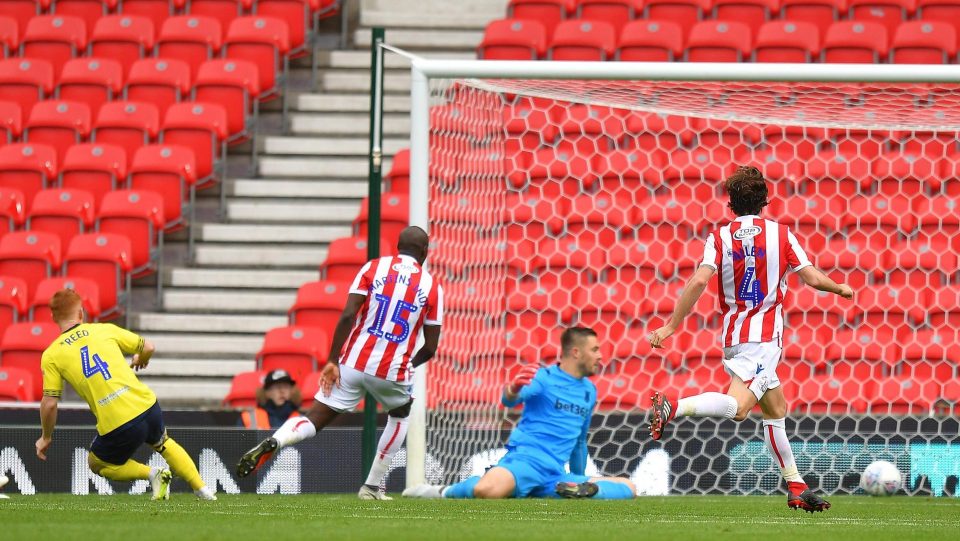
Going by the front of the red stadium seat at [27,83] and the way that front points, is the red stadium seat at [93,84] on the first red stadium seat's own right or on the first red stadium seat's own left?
on the first red stadium seat's own left

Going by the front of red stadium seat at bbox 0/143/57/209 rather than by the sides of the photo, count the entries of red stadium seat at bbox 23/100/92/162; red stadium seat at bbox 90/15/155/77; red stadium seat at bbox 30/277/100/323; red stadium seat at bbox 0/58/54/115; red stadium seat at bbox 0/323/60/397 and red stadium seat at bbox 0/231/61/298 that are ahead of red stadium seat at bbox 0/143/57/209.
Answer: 3

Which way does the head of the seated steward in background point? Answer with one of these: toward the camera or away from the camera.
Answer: toward the camera

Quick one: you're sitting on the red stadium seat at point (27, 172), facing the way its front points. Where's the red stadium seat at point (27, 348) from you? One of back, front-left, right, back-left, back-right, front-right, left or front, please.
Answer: front

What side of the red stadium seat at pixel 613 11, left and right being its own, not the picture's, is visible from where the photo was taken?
front

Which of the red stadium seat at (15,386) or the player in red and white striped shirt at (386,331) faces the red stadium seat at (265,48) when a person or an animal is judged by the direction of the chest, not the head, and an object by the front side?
the player in red and white striped shirt

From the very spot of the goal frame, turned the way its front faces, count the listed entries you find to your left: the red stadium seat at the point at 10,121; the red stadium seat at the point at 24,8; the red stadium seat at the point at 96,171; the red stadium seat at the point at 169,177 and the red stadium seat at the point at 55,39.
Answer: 0

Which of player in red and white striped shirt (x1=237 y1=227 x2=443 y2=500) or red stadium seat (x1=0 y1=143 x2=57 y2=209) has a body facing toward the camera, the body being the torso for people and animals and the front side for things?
the red stadium seat

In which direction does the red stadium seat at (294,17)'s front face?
toward the camera

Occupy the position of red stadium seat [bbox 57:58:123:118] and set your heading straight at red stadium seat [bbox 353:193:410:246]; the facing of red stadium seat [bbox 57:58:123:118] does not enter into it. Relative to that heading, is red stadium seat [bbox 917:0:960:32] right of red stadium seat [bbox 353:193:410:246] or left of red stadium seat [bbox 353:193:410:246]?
left

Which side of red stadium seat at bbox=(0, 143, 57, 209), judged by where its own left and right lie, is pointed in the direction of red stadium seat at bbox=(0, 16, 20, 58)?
back

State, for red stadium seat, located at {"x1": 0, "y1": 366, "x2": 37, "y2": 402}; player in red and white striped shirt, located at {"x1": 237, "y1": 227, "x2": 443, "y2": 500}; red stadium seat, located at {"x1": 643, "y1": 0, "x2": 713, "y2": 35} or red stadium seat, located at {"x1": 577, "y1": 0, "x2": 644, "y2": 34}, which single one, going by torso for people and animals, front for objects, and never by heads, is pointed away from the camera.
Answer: the player in red and white striped shirt

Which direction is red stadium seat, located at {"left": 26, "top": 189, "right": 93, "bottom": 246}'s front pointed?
toward the camera

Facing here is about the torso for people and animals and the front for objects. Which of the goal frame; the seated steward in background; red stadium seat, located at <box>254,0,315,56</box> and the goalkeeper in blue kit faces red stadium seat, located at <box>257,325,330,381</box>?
red stadium seat, located at <box>254,0,315,56</box>

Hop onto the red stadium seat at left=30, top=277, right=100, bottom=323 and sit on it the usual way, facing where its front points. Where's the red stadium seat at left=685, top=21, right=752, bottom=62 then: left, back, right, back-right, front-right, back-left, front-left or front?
left

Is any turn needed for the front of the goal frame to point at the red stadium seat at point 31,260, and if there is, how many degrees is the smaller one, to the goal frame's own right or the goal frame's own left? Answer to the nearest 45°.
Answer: approximately 135° to the goal frame's own right

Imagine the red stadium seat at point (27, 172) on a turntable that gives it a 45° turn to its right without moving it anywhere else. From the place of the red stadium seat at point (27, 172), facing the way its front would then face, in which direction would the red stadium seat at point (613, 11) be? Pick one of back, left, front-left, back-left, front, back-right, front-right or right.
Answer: back-left

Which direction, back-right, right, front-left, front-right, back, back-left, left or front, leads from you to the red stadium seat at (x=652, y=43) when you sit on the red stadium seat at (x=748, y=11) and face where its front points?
front-right

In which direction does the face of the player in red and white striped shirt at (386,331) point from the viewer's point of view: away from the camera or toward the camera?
away from the camera

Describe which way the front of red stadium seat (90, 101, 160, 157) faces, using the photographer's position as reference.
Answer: facing the viewer
